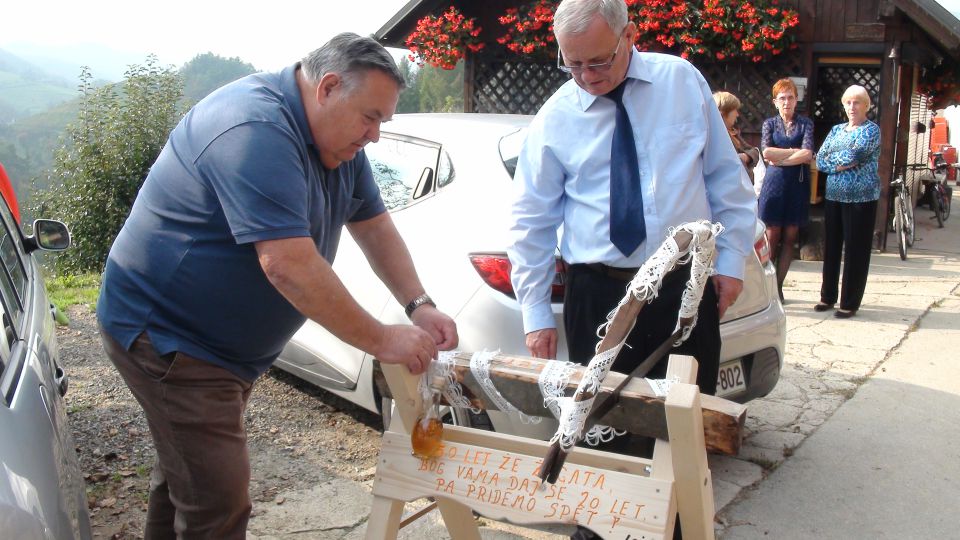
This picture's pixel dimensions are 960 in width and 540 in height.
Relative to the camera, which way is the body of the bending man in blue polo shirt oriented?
to the viewer's right

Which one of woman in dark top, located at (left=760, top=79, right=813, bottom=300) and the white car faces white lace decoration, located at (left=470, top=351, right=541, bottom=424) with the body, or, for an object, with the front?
the woman in dark top

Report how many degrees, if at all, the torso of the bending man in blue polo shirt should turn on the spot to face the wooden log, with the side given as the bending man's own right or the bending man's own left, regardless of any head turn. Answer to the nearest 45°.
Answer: approximately 45° to the bending man's own right

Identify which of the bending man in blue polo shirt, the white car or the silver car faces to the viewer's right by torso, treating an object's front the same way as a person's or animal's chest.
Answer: the bending man in blue polo shirt

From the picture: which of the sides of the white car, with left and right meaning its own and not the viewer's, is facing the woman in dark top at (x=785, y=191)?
right

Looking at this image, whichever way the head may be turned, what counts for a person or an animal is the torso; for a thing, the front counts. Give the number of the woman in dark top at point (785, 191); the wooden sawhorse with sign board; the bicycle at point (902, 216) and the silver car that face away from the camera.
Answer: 1

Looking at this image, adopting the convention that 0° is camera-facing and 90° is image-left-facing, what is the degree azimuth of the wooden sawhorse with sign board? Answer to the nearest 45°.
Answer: approximately 0°

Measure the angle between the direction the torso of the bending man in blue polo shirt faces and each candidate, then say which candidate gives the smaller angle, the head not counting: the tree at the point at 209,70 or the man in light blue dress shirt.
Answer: the man in light blue dress shirt

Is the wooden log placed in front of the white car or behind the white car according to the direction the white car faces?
behind

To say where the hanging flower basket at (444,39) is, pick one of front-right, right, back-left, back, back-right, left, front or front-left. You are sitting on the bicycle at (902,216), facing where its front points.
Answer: right

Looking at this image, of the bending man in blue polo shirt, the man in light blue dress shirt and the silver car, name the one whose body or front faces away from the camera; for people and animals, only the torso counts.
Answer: the silver car
